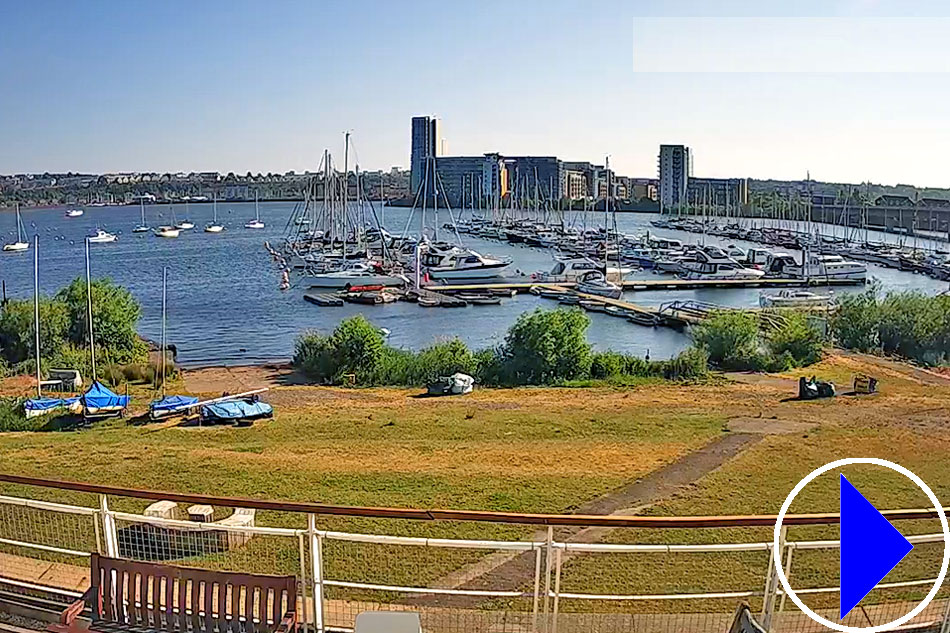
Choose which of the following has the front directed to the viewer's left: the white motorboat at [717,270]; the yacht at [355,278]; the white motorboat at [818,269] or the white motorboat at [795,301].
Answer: the yacht

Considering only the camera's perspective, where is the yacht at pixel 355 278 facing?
facing to the left of the viewer

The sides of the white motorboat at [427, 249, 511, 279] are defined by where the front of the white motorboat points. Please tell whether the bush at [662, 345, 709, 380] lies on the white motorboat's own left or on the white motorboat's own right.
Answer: on the white motorboat's own right

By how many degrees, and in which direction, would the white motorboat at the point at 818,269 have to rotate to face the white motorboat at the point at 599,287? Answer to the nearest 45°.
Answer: approximately 135° to its right

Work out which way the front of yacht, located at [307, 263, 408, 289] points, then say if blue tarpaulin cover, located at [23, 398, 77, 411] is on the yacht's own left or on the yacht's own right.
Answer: on the yacht's own left

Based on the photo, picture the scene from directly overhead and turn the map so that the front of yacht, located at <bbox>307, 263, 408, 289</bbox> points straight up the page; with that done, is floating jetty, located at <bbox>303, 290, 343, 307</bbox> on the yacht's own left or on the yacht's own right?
on the yacht's own left

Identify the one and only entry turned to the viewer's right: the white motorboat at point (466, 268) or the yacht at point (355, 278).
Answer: the white motorboat

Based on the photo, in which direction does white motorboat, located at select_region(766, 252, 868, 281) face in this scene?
to the viewer's right

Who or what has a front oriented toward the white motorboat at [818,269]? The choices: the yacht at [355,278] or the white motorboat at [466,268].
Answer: the white motorboat at [466,268]

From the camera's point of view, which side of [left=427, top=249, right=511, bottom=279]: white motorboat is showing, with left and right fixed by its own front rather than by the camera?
right

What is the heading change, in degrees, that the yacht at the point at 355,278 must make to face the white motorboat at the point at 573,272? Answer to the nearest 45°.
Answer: approximately 180°
